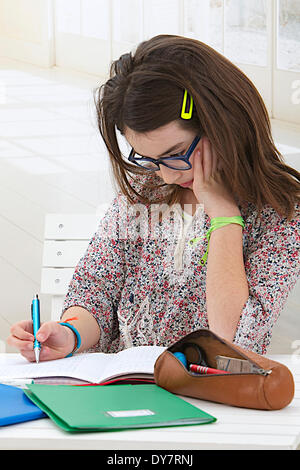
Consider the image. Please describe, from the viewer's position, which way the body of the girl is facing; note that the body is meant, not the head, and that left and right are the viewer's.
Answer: facing the viewer and to the left of the viewer

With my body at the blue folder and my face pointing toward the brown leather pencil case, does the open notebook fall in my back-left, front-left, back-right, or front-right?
front-left

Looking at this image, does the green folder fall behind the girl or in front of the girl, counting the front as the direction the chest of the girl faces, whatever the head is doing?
in front

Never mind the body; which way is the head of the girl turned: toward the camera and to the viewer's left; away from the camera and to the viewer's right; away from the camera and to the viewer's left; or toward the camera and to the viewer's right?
toward the camera and to the viewer's left
